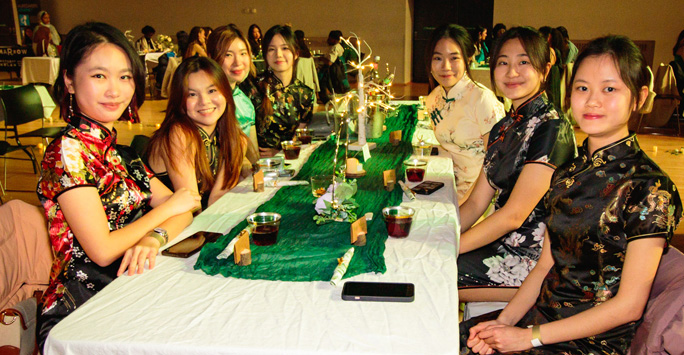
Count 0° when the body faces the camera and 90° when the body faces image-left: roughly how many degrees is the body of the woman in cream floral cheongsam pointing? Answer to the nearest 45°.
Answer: approximately 45°

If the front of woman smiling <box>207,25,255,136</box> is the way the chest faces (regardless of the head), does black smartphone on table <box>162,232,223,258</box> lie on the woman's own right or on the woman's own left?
on the woman's own right

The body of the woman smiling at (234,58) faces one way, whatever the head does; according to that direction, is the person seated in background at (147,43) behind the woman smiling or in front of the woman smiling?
behind

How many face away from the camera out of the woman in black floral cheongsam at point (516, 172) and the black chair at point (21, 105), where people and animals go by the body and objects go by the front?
0

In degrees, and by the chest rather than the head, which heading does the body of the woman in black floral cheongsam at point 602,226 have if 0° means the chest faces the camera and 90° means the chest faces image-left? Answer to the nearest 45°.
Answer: approximately 45°

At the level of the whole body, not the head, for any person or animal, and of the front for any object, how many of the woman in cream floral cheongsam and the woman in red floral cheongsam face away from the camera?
0

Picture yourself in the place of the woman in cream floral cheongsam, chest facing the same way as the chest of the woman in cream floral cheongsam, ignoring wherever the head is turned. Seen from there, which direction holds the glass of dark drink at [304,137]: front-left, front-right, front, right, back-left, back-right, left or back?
front-right

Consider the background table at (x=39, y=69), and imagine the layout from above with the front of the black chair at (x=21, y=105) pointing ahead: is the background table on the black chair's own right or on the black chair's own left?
on the black chair's own left

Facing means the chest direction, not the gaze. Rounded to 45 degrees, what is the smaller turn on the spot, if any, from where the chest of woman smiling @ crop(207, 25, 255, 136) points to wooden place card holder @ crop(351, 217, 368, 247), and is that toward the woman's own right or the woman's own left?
approximately 45° to the woman's own right

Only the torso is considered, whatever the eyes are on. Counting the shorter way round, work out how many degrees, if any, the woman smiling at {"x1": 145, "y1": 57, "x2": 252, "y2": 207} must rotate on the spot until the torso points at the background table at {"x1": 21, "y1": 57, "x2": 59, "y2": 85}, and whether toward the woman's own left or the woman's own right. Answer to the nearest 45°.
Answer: approximately 135° to the woman's own left
